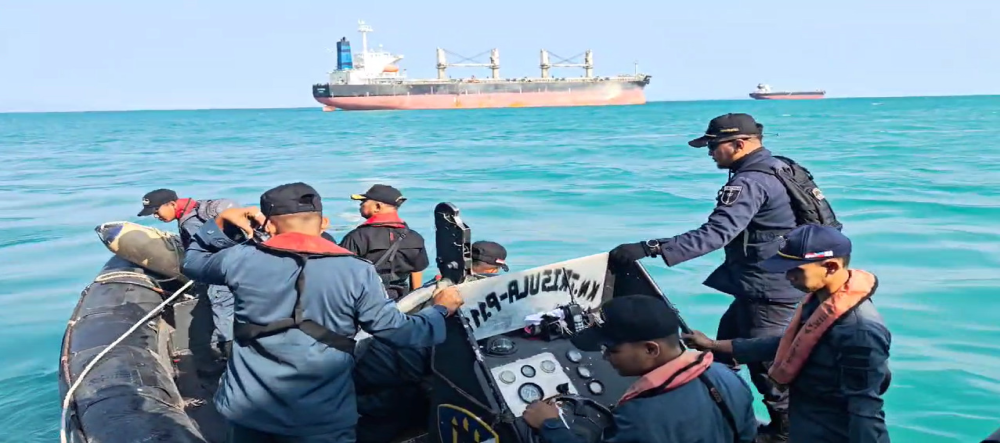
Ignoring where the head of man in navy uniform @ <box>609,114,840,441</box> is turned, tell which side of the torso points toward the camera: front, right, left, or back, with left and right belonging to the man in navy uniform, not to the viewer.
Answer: left

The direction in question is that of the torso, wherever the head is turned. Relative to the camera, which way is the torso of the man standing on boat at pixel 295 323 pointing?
away from the camera

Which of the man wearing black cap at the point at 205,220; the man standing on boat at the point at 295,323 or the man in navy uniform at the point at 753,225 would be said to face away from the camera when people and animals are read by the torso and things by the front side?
the man standing on boat

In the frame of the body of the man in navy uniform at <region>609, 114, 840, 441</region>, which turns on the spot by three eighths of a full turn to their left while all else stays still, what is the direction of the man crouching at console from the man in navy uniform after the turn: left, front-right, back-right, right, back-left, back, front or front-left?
front-right

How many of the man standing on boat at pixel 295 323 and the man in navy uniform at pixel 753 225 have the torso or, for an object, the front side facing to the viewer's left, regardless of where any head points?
1

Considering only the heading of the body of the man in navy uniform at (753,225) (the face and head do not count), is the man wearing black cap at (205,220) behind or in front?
in front

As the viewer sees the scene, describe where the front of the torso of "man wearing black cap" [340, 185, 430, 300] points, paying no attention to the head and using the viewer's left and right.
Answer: facing away from the viewer and to the left of the viewer

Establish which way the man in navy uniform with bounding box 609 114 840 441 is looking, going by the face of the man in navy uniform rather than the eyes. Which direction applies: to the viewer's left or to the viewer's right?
to the viewer's left

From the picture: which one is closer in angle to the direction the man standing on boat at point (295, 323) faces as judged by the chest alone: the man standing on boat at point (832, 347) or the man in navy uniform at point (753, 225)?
the man in navy uniform
